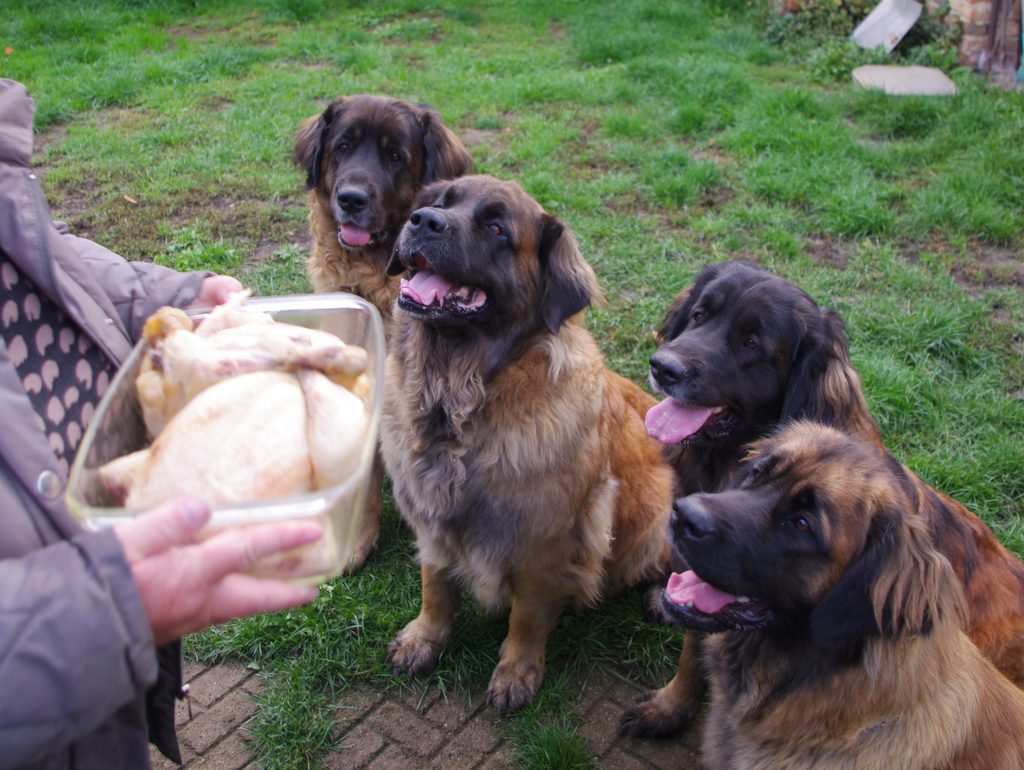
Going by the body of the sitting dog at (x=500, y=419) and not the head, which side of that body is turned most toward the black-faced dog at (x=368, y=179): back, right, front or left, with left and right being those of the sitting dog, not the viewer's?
right

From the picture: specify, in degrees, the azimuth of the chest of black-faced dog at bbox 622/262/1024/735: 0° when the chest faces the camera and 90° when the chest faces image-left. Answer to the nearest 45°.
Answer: approximately 45°

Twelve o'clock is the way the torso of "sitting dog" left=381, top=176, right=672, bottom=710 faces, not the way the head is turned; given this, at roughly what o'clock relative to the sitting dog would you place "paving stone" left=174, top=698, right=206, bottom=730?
The paving stone is roughly at 1 o'clock from the sitting dog.

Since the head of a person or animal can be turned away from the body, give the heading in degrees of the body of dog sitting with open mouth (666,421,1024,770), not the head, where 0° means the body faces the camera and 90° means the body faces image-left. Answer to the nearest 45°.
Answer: approximately 45°

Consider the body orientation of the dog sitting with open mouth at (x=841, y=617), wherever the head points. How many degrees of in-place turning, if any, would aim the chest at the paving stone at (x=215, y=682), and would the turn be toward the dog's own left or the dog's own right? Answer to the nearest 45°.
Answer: approximately 45° to the dog's own right

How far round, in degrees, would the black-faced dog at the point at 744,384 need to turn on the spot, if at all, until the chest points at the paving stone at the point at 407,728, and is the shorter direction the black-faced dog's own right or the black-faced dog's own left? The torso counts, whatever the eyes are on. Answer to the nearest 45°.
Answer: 0° — it already faces it

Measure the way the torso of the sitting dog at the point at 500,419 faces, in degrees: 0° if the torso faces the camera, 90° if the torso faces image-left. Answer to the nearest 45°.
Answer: approximately 45°
